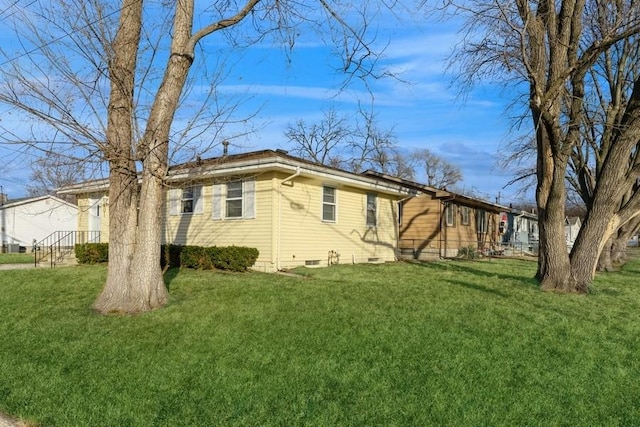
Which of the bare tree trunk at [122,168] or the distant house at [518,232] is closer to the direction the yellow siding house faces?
the bare tree trunk

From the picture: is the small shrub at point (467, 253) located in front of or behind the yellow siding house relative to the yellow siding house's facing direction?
behind

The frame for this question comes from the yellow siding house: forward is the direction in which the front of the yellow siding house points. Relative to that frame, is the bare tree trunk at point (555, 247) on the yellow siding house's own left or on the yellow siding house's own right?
on the yellow siding house's own left

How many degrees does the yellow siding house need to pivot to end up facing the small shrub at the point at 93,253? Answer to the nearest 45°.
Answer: approximately 45° to its right

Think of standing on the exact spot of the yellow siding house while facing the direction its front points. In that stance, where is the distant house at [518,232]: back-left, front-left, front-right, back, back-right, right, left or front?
back

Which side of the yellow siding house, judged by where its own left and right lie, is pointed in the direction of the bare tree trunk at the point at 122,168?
front

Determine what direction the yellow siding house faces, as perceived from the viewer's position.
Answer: facing the viewer and to the left of the viewer

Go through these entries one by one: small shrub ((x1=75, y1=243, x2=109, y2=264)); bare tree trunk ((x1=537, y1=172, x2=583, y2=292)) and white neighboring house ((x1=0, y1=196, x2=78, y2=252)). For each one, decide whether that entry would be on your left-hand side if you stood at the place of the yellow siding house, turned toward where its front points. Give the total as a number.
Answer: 1

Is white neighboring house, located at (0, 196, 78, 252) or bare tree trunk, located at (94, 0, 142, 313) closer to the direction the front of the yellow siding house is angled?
the bare tree trunk

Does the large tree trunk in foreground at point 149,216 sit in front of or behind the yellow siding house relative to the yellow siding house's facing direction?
in front
